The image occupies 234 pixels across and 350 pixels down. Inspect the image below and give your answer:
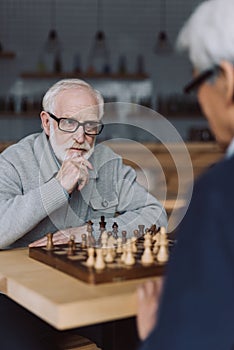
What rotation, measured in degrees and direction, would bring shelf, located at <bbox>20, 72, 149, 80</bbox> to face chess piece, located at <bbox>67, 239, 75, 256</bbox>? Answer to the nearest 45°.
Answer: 0° — it already faces it

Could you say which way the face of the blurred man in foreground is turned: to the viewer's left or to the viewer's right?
to the viewer's left

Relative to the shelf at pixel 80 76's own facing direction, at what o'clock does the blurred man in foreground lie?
The blurred man in foreground is roughly at 12 o'clock from the shelf.

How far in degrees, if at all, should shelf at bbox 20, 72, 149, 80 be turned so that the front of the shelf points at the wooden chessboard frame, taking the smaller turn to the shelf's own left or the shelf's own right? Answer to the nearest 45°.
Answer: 0° — it already faces it

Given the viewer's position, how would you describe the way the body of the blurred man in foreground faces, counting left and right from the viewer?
facing away from the viewer and to the left of the viewer

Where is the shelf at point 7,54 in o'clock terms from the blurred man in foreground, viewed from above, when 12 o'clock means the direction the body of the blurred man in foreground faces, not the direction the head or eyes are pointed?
The shelf is roughly at 1 o'clock from the blurred man in foreground.

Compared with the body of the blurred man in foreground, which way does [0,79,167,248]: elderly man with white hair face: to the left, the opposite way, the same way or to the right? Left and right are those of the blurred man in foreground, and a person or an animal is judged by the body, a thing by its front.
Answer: the opposite way

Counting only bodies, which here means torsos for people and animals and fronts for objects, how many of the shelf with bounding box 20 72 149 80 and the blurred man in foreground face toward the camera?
1

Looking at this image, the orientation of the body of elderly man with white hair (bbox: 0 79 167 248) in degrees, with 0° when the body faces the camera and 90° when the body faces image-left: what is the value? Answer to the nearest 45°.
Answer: approximately 315°

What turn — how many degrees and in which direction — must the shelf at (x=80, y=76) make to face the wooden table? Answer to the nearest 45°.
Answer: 0° — it already faces it
